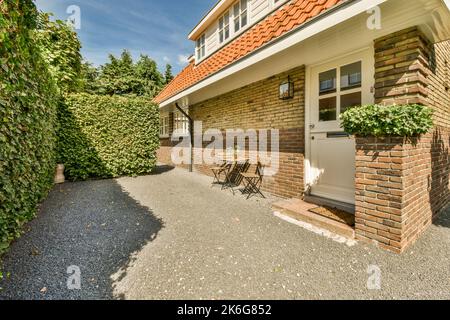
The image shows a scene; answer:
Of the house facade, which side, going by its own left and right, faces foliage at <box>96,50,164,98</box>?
right

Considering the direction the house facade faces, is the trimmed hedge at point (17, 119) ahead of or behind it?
ahead

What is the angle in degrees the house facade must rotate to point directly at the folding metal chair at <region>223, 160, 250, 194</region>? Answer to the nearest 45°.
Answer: approximately 90° to its right

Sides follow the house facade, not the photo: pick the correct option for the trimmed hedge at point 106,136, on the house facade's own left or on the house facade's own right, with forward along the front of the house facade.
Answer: on the house facade's own right

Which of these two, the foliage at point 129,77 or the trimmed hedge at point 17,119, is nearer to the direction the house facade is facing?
the trimmed hedge

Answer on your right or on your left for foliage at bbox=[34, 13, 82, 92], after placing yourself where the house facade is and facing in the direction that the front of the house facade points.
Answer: on your right

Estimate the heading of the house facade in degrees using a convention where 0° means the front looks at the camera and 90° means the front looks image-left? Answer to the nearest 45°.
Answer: approximately 45°
